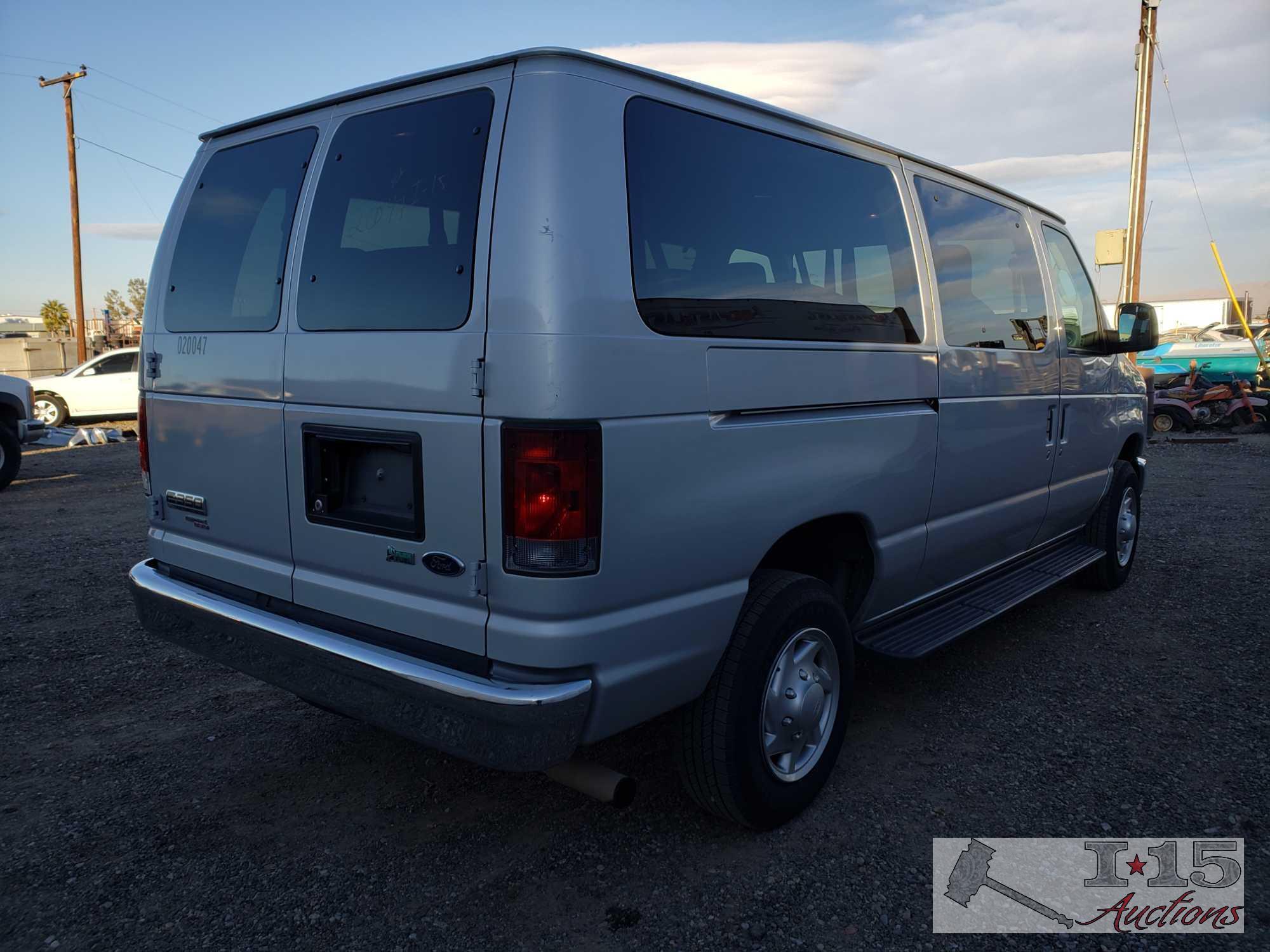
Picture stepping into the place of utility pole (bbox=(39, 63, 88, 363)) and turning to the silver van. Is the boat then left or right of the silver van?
left

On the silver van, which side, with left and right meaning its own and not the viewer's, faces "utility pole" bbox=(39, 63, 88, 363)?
left

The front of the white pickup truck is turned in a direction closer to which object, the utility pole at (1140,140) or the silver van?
the utility pole

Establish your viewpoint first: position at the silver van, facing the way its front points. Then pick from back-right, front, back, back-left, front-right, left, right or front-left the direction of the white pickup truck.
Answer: left

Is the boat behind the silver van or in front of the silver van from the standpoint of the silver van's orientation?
in front

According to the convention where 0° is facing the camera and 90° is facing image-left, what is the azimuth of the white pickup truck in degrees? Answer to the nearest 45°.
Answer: approximately 270°

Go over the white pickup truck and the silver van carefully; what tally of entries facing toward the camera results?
0

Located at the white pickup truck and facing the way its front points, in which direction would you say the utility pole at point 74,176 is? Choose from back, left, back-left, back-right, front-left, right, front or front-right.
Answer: left

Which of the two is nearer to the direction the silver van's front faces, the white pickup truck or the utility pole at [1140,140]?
the utility pole

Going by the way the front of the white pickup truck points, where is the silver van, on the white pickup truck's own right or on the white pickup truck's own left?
on the white pickup truck's own right

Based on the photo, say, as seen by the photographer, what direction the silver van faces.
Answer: facing away from the viewer and to the right of the viewer
